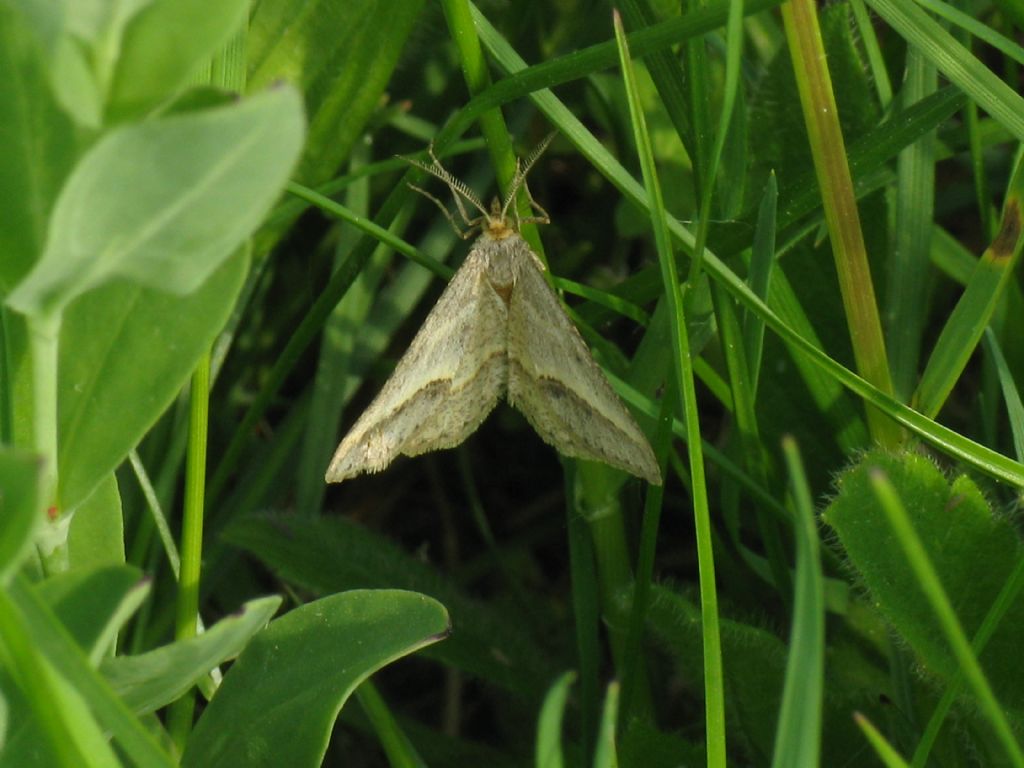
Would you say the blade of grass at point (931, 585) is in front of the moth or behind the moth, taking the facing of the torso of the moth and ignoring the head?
behind

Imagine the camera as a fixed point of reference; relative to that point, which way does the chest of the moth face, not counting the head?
away from the camera
